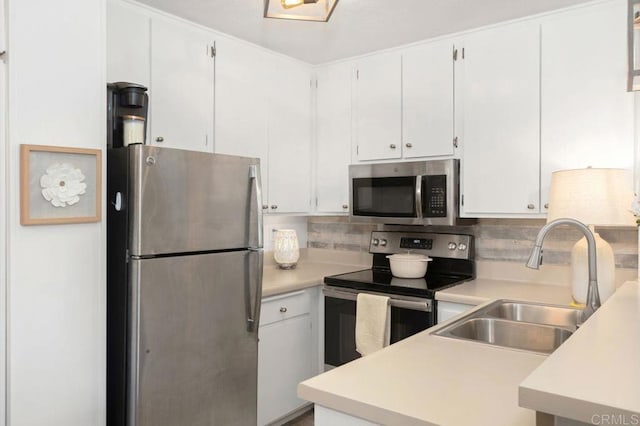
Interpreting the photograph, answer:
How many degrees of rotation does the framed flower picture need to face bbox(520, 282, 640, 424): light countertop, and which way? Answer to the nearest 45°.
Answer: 0° — it already faces it

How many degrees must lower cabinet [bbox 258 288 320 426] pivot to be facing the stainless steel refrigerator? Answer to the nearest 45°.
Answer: approximately 90° to its right

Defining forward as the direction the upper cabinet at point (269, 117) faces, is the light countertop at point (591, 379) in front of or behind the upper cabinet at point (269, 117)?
in front

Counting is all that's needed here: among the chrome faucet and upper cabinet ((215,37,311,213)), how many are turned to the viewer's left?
1

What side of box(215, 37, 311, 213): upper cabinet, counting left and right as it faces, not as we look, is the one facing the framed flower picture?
right

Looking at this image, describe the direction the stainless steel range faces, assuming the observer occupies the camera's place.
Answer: facing the viewer and to the left of the viewer

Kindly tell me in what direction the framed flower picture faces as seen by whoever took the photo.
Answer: facing the viewer and to the right of the viewer

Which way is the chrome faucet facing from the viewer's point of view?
to the viewer's left

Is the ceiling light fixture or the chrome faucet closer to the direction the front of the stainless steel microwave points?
the ceiling light fixture

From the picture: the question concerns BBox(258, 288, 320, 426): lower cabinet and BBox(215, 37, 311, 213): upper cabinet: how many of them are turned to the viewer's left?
0

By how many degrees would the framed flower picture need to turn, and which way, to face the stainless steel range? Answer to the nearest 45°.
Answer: approximately 45° to its left
